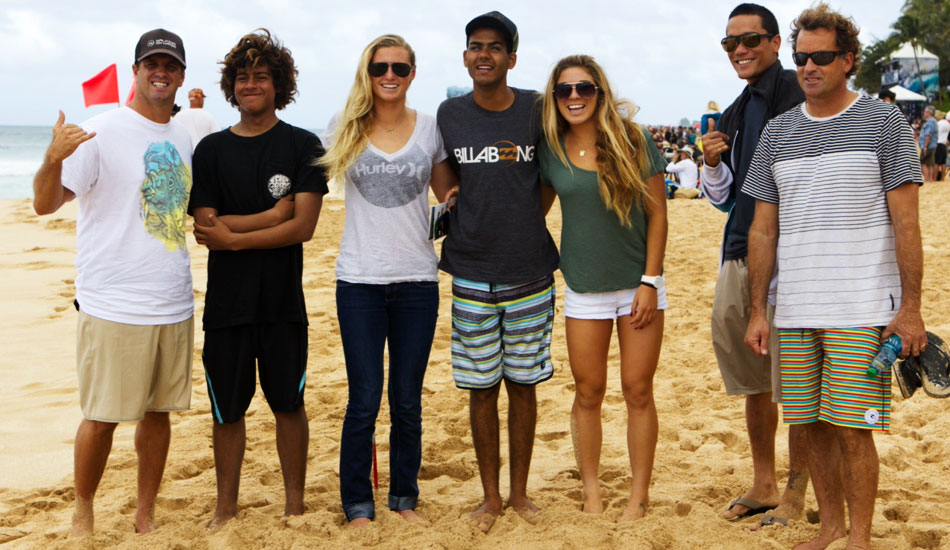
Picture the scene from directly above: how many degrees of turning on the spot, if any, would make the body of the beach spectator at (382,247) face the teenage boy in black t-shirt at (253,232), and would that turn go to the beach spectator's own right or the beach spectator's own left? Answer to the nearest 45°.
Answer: approximately 90° to the beach spectator's own right

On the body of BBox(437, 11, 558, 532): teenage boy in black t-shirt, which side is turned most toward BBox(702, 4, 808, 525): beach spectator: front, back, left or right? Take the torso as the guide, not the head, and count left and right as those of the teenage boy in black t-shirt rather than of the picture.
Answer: left

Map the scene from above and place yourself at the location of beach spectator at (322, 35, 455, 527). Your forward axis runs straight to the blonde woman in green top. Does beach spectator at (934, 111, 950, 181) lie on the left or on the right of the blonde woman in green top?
left

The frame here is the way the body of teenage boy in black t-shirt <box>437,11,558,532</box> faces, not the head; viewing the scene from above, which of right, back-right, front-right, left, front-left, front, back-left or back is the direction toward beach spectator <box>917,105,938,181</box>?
back-left

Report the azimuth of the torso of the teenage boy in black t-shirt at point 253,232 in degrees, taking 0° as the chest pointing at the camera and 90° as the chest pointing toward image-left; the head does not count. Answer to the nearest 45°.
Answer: approximately 0°

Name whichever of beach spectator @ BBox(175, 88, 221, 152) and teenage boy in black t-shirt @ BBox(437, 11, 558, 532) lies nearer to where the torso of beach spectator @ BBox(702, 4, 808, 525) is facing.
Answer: the teenage boy in black t-shirt

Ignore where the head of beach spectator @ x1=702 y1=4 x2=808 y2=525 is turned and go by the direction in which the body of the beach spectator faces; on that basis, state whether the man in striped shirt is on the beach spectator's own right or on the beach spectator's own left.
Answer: on the beach spectator's own left

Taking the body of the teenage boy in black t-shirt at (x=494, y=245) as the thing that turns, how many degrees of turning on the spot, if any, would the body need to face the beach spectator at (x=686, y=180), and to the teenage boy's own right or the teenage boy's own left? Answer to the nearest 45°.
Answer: approximately 180°

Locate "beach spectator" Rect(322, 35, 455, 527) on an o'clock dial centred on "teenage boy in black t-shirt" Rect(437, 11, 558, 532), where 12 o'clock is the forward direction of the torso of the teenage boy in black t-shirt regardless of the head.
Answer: The beach spectator is roughly at 3 o'clock from the teenage boy in black t-shirt.

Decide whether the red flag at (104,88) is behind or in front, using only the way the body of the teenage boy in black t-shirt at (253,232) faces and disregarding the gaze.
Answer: behind

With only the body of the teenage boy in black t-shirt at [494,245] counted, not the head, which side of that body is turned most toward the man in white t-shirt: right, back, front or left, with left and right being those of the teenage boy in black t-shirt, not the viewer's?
right
